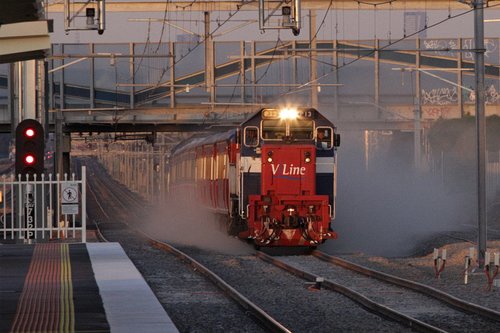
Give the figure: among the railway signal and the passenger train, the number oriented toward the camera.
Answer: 2

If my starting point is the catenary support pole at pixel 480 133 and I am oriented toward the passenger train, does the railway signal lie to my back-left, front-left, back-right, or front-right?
front-left

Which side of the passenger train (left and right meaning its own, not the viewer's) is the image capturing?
front

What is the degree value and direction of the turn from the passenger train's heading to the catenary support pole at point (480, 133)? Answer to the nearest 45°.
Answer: approximately 45° to its left

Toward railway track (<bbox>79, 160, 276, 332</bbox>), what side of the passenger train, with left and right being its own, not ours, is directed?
front

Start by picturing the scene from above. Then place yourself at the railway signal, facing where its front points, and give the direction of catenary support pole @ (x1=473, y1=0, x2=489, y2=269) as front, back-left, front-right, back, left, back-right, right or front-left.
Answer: left

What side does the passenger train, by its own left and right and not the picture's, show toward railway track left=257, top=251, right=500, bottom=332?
front

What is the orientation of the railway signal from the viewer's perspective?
toward the camera

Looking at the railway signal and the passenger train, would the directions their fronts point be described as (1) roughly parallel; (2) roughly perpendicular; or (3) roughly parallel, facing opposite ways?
roughly parallel

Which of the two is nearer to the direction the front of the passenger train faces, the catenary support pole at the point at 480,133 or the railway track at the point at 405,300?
the railway track
